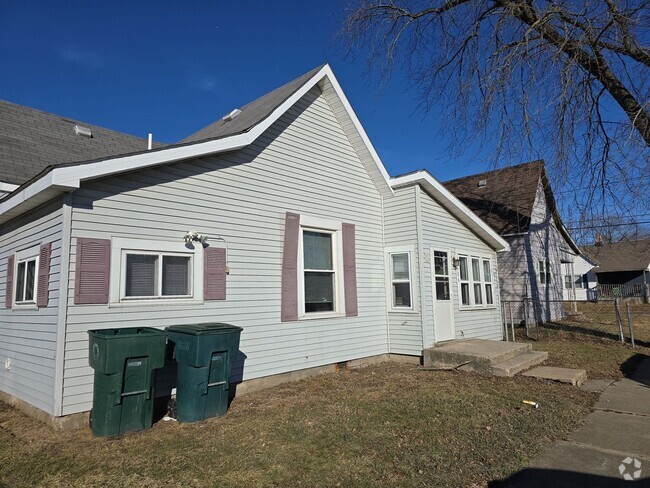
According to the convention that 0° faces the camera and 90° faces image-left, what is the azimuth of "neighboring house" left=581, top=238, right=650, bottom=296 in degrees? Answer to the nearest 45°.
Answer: approximately 0°

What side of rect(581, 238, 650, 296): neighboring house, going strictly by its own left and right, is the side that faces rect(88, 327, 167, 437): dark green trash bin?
front

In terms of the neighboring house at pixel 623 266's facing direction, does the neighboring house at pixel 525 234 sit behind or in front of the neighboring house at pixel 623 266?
in front

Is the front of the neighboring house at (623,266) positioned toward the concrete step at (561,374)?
yes

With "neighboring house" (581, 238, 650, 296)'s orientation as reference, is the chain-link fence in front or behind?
in front
